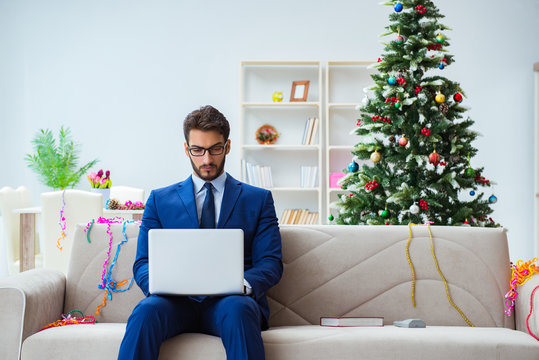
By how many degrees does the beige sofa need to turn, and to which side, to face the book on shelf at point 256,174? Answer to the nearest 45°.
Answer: approximately 180°

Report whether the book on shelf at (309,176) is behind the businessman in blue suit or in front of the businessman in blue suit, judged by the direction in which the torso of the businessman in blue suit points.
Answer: behind

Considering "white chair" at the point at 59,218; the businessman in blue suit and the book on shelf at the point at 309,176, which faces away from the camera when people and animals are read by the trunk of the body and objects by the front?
the white chair

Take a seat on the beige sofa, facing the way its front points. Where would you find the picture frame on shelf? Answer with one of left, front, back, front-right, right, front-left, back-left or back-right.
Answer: back

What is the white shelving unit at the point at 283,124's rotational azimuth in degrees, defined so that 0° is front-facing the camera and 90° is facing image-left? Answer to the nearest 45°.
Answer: approximately 0°

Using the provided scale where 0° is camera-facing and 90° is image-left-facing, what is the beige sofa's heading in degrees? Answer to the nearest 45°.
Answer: approximately 0°

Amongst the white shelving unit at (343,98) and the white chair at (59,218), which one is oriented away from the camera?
the white chair

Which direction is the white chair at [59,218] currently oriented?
away from the camera

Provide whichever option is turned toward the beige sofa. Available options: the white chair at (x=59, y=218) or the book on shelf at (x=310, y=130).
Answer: the book on shelf

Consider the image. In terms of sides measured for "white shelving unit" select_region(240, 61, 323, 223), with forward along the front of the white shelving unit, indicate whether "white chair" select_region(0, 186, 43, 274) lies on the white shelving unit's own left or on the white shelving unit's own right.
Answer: on the white shelving unit's own right
